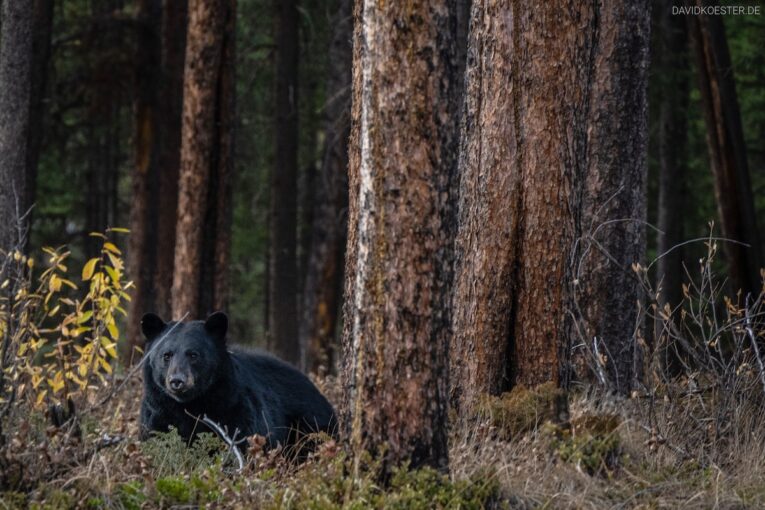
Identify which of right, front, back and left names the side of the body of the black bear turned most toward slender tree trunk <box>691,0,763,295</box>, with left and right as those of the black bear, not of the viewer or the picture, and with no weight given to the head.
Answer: back

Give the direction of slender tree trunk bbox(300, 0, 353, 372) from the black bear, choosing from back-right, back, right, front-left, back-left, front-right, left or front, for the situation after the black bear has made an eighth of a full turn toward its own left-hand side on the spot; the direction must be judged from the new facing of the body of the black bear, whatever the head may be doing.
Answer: back

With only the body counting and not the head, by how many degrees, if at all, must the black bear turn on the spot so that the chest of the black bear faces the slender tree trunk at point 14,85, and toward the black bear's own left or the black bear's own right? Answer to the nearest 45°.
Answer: approximately 90° to the black bear's own right

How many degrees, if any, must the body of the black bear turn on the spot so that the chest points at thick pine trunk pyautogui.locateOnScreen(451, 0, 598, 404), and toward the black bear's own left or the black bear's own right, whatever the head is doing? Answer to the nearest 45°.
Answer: approximately 135° to the black bear's own left

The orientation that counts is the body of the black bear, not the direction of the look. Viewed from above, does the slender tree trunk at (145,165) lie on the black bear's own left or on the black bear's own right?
on the black bear's own right

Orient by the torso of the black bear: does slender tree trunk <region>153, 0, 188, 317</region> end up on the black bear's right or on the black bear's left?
on the black bear's right

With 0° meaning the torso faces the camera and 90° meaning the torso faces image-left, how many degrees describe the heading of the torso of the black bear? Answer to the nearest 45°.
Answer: approximately 45°

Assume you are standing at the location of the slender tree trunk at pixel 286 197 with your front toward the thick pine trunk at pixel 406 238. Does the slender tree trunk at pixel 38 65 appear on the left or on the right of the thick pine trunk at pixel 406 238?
right

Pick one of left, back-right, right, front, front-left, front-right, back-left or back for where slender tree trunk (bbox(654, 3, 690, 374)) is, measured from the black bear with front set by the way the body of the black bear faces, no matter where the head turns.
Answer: back
